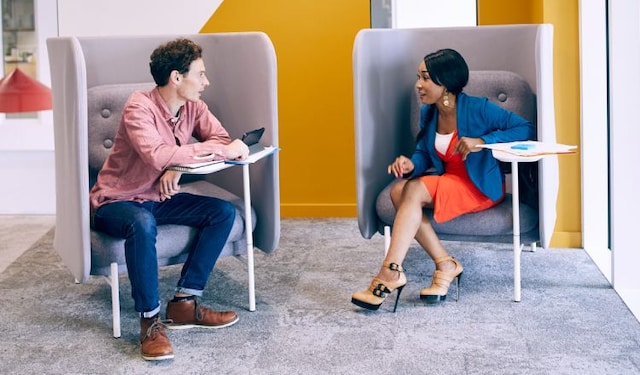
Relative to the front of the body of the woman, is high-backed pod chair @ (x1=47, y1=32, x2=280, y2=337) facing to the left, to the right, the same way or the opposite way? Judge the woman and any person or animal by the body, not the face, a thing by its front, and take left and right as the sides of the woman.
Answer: to the left

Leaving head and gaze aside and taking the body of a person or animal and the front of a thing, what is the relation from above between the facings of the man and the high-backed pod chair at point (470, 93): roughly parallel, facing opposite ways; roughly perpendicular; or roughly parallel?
roughly perpendicular

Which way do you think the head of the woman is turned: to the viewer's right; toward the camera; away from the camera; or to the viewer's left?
to the viewer's left

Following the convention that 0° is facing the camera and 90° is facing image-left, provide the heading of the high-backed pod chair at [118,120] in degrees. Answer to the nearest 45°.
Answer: approximately 315°

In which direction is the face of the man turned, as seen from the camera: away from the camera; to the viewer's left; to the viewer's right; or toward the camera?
to the viewer's right

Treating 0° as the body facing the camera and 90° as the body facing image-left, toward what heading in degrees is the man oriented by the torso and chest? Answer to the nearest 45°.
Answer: approximately 315°

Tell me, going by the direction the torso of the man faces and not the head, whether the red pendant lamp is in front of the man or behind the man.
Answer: behind

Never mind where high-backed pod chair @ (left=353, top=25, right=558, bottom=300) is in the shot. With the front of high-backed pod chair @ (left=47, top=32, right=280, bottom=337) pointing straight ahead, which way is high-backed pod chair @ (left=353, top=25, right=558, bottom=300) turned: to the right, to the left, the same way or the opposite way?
to the right
